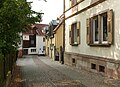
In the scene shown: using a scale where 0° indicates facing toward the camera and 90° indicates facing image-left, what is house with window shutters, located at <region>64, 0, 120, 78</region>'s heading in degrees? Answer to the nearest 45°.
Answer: approximately 45°

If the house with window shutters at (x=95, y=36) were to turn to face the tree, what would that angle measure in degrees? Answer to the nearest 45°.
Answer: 0° — it already faces it
